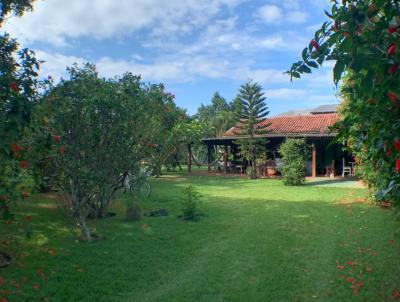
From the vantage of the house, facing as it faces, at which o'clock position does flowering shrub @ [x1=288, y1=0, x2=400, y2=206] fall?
The flowering shrub is roughly at 12 o'clock from the house.

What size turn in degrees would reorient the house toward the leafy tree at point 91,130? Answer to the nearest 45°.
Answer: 0° — it already faces it

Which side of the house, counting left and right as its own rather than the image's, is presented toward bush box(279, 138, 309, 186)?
front

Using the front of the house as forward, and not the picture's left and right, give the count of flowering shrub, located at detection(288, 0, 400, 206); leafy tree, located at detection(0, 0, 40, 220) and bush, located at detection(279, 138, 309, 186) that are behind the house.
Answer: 0

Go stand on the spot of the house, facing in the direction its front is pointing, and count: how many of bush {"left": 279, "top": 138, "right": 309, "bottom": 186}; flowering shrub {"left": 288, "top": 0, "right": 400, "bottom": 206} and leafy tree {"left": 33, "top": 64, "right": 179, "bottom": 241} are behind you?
0

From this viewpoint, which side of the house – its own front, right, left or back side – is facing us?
front

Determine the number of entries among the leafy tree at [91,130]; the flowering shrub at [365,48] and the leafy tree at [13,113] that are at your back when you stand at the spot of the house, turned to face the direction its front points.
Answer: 0

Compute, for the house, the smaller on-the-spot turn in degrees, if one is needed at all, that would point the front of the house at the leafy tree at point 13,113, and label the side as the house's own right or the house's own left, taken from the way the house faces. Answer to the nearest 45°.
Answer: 0° — it already faces it

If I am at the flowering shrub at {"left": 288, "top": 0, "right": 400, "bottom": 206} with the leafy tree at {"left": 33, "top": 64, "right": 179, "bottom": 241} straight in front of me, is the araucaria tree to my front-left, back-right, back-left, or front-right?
front-right
